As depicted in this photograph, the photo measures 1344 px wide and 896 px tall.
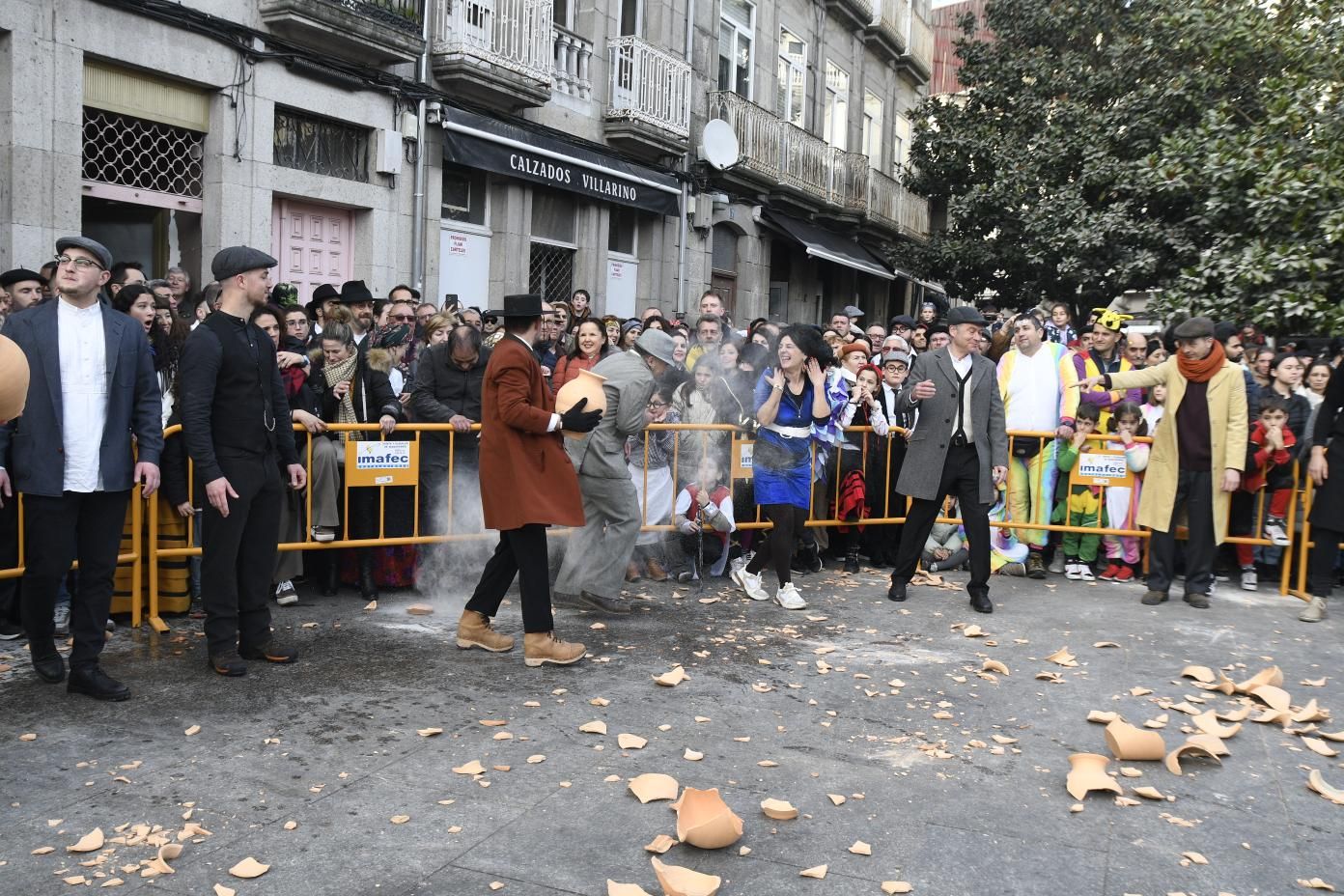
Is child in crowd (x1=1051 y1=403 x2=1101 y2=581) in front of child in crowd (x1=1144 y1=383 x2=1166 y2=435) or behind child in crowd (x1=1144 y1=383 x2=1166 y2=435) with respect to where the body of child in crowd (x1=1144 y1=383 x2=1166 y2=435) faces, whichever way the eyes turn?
in front

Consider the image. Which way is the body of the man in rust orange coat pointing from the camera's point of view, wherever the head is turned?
to the viewer's right

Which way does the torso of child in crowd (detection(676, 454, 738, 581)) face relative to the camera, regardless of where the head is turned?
toward the camera

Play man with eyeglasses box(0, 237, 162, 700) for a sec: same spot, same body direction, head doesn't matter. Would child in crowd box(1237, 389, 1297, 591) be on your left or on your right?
on your left

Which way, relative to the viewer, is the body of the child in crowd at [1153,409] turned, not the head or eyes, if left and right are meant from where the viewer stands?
facing the viewer

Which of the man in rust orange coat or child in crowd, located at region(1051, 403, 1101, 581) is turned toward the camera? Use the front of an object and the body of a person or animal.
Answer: the child in crowd

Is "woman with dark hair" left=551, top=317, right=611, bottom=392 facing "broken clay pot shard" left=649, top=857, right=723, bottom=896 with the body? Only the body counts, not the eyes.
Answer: yes

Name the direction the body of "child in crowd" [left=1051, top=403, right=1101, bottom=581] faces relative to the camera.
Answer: toward the camera

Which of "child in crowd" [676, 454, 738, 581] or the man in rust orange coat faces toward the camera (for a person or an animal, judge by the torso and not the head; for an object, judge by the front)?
the child in crowd

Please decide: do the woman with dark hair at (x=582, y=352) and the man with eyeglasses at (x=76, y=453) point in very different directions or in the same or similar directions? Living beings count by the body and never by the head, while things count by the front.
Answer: same or similar directions

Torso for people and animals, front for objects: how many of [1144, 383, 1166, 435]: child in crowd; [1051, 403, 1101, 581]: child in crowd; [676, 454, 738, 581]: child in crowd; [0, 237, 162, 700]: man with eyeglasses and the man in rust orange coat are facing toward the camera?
4

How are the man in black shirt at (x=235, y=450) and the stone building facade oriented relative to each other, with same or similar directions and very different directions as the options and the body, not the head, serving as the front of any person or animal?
same or similar directions

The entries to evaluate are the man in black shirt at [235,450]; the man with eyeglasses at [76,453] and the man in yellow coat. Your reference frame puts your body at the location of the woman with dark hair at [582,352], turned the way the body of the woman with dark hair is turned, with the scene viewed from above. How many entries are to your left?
1

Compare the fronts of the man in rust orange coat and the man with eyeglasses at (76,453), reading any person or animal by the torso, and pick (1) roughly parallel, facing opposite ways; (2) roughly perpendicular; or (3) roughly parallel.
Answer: roughly perpendicular

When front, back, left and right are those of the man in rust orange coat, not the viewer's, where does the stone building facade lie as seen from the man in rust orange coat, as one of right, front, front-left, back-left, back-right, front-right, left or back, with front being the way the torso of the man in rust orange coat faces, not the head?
left

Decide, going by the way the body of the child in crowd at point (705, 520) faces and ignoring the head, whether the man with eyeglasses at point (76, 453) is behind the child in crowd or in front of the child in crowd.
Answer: in front

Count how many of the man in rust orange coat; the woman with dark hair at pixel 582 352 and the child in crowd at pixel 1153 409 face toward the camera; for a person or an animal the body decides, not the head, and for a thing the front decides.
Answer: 2

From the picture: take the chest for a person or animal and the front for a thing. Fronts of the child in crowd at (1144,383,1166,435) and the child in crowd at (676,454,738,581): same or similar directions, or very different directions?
same or similar directions

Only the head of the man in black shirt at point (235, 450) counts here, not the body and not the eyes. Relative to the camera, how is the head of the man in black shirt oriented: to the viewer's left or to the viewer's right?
to the viewer's right
